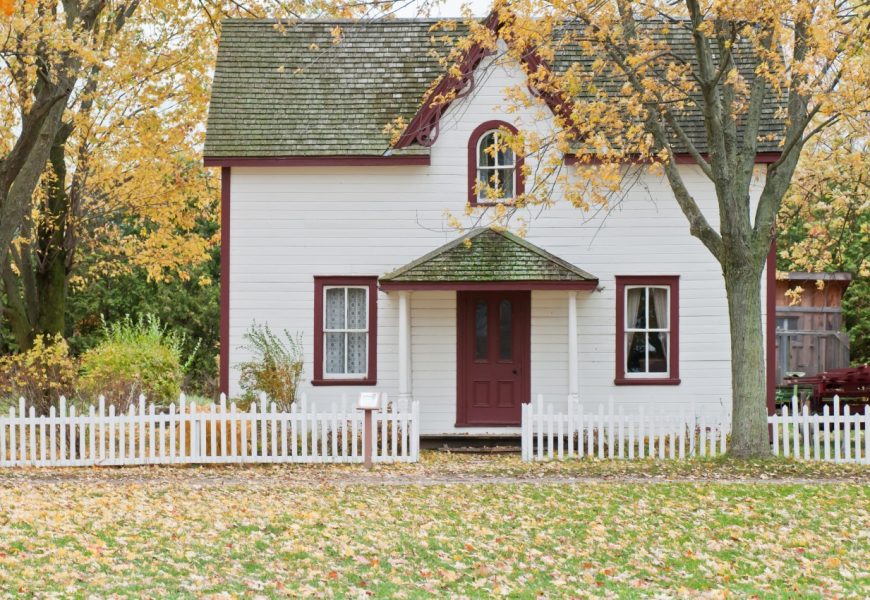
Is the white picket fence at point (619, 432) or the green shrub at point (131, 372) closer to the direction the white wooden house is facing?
the white picket fence

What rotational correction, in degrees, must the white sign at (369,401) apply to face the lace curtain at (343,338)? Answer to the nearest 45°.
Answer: approximately 180°

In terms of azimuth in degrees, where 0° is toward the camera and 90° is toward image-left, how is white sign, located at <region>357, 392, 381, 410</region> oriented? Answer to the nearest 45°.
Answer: approximately 0°

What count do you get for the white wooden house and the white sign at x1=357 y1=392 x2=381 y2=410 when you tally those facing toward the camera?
2

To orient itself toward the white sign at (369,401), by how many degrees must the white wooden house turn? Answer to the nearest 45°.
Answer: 0° — it already faces it

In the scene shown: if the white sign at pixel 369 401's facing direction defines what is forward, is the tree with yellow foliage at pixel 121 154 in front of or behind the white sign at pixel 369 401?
behind

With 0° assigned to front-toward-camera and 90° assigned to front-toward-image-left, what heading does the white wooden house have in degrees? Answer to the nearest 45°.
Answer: approximately 0°

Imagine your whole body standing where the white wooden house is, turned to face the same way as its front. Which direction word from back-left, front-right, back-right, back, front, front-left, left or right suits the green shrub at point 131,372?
right

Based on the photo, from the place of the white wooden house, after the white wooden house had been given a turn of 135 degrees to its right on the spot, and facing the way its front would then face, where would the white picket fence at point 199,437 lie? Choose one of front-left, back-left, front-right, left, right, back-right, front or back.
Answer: left
